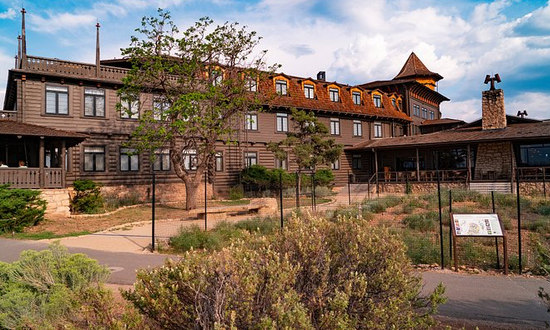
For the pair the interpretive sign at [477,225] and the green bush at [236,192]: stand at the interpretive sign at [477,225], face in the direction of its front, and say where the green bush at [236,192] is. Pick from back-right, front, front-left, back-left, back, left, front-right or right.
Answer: back-right

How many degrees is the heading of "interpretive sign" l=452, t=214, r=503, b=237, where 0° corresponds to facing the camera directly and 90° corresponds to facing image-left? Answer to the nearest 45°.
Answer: approximately 0°

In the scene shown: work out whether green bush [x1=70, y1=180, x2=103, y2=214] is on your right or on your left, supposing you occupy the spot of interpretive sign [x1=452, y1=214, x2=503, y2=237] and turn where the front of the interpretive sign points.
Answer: on your right

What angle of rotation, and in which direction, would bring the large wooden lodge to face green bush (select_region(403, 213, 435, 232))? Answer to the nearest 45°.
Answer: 0° — it already faces it

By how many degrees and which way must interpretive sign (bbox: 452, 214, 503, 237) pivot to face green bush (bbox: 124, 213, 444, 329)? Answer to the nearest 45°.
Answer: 0° — it already faces it

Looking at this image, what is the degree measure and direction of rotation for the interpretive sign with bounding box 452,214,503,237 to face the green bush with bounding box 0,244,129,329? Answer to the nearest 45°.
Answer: approximately 45° to its right

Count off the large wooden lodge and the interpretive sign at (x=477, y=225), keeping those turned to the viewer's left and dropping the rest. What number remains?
0

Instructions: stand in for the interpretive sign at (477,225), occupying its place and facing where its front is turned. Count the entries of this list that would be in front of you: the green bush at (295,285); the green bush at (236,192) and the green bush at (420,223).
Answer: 1
